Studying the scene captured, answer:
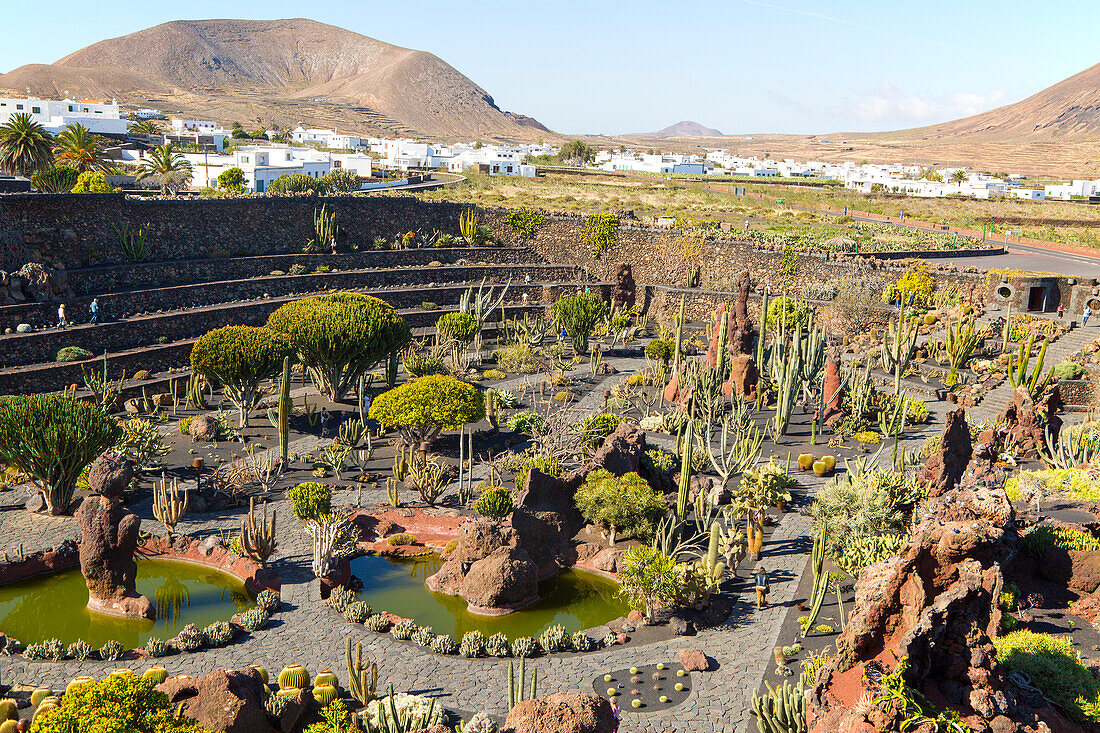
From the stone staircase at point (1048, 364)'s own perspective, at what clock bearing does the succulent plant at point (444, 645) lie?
The succulent plant is roughly at 11 o'clock from the stone staircase.

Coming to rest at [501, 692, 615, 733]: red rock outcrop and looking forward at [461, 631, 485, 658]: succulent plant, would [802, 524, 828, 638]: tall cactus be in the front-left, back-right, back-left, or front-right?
front-right

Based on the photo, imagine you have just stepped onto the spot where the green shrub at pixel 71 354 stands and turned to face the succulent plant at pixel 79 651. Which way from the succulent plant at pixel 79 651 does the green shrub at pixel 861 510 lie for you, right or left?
left

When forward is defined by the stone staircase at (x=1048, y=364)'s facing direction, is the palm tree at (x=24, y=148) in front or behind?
in front

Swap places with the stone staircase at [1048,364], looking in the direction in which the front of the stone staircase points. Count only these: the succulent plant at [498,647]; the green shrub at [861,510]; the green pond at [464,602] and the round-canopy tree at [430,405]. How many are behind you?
0

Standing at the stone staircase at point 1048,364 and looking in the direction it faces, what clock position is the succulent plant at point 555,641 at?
The succulent plant is roughly at 11 o'clock from the stone staircase.

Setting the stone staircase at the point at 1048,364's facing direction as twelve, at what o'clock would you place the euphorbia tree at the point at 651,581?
The euphorbia tree is roughly at 11 o'clock from the stone staircase.

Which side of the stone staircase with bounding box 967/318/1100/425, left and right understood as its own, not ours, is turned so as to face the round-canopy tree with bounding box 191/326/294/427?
front

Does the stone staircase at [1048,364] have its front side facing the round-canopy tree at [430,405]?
yes

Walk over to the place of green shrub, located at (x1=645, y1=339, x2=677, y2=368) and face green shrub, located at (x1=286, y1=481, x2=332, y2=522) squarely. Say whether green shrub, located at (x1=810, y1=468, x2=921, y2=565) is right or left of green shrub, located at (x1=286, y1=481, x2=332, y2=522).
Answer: left

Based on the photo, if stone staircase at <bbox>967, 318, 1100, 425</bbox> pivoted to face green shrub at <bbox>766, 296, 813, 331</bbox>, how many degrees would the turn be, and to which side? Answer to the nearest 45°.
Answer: approximately 45° to its right

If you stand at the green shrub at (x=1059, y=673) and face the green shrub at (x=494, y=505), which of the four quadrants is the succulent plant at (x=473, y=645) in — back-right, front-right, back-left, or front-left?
front-left

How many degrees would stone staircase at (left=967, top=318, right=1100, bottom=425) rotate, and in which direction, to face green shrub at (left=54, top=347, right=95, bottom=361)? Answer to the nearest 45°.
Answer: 0° — it already faces it

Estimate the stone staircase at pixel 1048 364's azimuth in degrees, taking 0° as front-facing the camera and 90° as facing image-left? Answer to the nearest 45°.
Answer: approximately 45°

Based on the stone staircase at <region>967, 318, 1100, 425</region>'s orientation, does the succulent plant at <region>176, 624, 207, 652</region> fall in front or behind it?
in front

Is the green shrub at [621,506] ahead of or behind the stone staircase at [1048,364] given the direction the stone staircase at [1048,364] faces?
ahead
